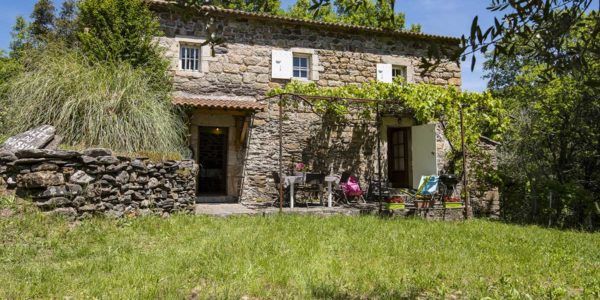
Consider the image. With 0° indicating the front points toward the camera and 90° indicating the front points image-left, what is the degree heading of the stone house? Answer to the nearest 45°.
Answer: approximately 0°

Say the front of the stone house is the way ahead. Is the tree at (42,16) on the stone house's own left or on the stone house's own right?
on the stone house's own right

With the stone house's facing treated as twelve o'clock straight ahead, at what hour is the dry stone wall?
The dry stone wall is roughly at 1 o'clock from the stone house.

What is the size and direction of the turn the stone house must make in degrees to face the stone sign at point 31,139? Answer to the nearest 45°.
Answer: approximately 45° to its right

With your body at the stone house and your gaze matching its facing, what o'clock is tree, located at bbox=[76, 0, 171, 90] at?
The tree is roughly at 2 o'clock from the stone house.

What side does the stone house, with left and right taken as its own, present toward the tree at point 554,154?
left
